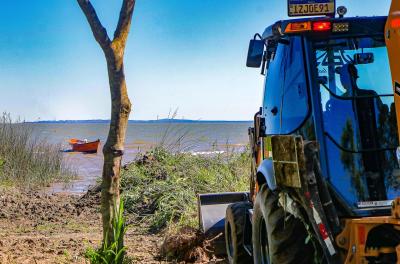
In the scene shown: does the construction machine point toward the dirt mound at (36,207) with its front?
yes

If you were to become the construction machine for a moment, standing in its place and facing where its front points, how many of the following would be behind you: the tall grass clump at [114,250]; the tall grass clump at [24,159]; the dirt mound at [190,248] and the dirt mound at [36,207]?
0

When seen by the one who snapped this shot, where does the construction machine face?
facing away from the viewer and to the left of the viewer

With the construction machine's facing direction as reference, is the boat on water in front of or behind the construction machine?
in front

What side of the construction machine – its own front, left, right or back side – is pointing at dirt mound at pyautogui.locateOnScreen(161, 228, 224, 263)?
front
